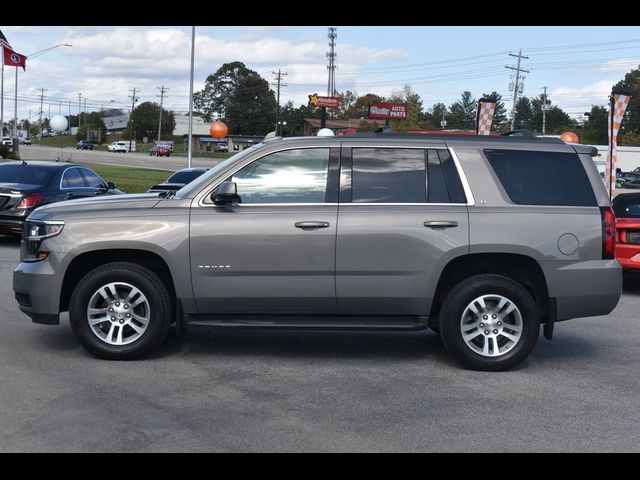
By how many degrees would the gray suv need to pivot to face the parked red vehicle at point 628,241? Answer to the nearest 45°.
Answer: approximately 135° to its right

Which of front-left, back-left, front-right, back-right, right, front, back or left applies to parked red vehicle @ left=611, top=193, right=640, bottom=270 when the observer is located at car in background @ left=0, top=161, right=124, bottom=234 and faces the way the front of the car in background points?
right

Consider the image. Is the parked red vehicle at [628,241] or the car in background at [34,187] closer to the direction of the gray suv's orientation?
the car in background

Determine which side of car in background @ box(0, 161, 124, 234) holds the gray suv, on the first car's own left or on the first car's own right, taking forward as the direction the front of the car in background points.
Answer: on the first car's own right

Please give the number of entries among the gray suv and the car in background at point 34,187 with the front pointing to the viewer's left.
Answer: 1

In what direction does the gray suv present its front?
to the viewer's left

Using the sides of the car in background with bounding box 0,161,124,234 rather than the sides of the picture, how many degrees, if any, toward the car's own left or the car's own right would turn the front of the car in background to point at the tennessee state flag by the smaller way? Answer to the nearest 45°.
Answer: approximately 45° to the car's own left

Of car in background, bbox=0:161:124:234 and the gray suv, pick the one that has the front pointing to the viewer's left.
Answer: the gray suv

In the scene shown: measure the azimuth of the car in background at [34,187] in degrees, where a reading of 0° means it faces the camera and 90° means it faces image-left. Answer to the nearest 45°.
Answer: approximately 225°

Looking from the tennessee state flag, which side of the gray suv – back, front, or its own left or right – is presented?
right
